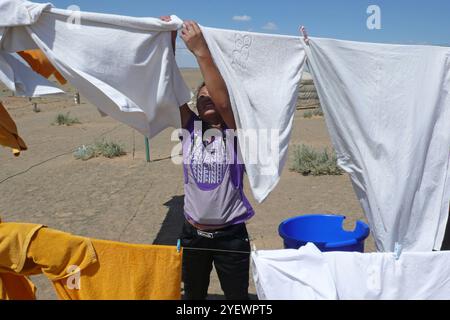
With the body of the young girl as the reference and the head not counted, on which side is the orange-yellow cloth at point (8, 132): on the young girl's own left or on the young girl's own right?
on the young girl's own right

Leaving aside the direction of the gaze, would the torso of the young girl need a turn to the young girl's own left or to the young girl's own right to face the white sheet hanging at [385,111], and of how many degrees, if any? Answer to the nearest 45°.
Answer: approximately 90° to the young girl's own left

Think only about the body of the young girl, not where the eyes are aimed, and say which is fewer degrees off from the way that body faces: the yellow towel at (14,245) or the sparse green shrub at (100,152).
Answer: the yellow towel

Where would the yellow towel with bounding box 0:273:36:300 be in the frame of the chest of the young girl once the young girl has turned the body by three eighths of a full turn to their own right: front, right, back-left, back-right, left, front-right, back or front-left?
front-left

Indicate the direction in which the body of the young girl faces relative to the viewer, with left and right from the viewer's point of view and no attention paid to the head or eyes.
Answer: facing the viewer

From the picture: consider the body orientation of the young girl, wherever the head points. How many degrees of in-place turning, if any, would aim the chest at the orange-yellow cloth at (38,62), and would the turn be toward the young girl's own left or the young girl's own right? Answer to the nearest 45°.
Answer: approximately 90° to the young girl's own right

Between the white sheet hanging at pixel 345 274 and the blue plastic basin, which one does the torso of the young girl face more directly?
the white sheet hanging

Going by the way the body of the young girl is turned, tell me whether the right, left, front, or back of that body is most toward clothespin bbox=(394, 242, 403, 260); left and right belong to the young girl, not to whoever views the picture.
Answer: left

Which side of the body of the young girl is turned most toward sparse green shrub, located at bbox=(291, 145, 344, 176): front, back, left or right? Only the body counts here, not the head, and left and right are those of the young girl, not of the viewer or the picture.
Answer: back

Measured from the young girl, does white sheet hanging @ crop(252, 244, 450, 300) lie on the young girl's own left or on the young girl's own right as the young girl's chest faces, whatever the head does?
on the young girl's own left

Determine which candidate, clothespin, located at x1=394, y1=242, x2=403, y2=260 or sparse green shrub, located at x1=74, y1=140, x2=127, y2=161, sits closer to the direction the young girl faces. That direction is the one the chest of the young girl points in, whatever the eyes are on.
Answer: the clothespin
